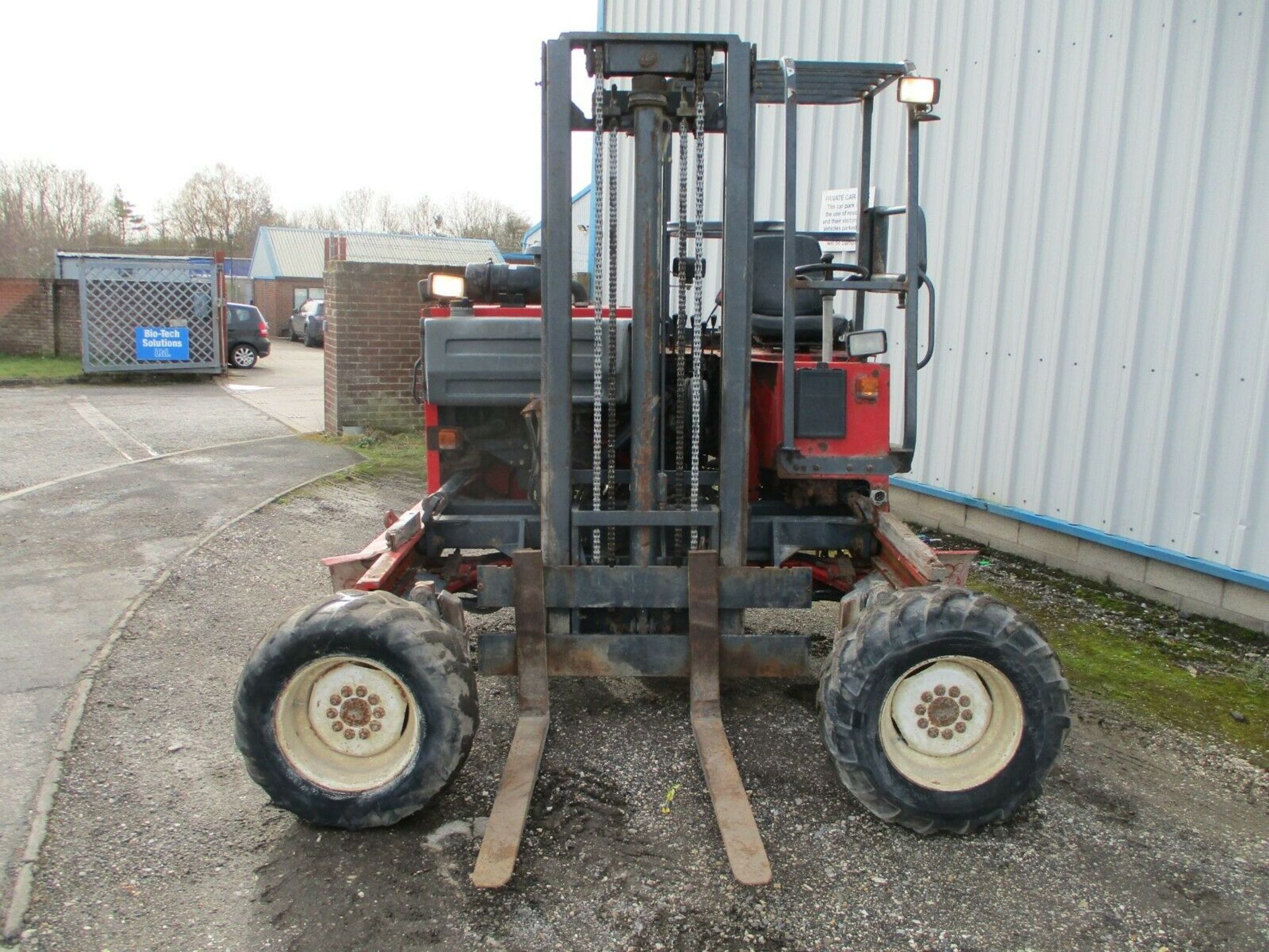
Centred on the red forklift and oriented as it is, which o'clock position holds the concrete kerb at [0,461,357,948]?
The concrete kerb is roughly at 3 o'clock from the red forklift.

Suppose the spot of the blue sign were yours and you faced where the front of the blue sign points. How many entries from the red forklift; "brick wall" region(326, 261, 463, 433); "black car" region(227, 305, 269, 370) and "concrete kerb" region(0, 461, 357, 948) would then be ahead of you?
3

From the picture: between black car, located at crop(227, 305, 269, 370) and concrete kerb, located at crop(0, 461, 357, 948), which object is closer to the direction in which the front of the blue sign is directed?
the concrete kerb

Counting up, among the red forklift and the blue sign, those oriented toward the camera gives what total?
2

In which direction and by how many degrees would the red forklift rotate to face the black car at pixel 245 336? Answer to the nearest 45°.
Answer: approximately 135° to its right

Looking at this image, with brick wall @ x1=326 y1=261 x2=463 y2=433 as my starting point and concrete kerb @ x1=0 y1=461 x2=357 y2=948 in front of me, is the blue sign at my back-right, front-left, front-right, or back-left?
back-right

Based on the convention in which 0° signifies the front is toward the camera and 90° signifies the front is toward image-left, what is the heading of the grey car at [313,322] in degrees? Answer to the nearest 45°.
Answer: approximately 45°

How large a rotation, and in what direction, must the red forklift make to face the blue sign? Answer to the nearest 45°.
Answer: approximately 135° to its right

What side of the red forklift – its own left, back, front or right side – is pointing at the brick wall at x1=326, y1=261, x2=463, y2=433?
back

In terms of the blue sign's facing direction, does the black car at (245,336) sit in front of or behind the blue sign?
behind

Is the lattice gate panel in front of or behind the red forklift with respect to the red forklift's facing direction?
behind

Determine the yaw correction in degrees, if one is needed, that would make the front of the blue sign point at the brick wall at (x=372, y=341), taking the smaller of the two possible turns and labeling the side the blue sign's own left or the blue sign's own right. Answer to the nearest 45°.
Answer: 0° — it already faces it

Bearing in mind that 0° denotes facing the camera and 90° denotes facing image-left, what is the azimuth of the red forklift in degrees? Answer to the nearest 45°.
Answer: approximately 0°
